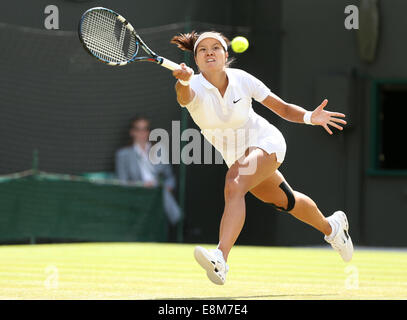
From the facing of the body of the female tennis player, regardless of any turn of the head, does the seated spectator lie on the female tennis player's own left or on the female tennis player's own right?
on the female tennis player's own right
